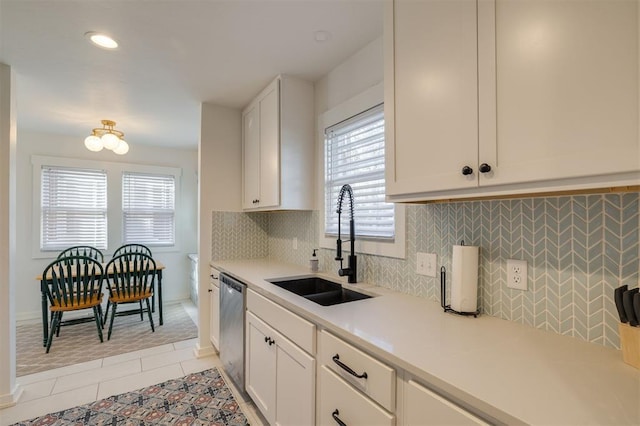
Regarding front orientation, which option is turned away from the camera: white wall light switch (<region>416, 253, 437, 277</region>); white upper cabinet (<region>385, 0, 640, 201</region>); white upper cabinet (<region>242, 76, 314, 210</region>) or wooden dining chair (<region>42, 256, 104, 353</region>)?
the wooden dining chair

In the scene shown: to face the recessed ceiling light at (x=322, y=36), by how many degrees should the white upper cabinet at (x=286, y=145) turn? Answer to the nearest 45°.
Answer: approximately 45° to its left

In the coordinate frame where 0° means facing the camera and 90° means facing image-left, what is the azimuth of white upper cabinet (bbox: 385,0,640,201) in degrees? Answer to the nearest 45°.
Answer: approximately 45°

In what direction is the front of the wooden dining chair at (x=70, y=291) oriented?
away from the camera

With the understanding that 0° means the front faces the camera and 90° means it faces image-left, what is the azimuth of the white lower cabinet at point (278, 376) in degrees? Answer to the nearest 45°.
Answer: approximately 45°

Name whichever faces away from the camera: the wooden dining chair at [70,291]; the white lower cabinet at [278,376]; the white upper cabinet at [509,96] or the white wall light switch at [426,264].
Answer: the wooden dining chair

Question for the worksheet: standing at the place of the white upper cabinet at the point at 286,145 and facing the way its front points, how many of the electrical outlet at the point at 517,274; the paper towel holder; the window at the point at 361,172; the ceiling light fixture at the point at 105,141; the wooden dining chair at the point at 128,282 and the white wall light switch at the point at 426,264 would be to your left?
4

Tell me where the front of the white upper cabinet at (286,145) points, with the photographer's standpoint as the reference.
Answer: facing the viewer and to the left of the viewer

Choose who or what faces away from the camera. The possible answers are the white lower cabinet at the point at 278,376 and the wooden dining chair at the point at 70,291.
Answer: the wooden dining chair

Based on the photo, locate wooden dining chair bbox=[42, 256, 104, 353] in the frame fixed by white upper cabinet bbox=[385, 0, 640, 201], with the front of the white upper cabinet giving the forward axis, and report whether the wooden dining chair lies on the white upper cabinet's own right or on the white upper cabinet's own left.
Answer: on the white upper cabinet's own right

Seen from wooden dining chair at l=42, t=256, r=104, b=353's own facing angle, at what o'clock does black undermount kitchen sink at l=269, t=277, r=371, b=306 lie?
The black undermount kitchen sink is roughly at 5 o'clock from the wooden dining chair.

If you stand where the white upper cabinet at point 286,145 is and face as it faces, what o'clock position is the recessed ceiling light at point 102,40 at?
The recessed ceiling light is roughly at 11 o'clock from the white upper cabinet.

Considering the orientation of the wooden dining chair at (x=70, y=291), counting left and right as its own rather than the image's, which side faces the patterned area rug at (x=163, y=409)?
back

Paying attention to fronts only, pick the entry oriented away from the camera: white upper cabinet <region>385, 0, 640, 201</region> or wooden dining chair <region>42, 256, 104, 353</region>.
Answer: the wooden dining chair

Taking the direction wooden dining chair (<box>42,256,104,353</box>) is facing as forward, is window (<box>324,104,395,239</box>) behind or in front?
behind

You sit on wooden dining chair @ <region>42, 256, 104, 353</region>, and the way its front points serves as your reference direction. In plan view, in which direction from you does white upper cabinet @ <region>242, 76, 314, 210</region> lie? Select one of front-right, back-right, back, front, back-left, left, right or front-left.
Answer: back-right
